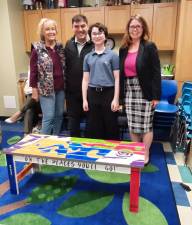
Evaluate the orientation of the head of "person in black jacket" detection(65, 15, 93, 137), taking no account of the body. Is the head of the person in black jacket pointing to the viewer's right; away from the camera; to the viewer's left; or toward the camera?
toward the camera

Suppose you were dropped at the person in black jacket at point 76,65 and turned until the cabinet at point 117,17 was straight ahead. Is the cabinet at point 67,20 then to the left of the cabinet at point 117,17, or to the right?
left

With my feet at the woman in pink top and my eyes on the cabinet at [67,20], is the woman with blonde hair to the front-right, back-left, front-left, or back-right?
front-left

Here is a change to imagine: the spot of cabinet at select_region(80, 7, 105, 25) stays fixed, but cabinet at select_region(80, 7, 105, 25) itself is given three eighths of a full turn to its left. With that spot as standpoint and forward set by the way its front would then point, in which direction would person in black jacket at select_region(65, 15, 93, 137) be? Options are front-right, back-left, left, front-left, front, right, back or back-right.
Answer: back-right

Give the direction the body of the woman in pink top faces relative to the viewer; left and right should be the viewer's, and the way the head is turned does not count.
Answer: facing the viewer and to the left of the viewer

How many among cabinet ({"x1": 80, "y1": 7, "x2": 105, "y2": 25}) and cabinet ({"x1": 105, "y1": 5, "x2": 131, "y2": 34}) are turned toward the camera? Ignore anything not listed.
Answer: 2

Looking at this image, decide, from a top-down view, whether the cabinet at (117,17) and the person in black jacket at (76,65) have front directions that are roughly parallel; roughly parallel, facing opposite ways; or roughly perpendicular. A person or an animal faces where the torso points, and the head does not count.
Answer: roughly parallel

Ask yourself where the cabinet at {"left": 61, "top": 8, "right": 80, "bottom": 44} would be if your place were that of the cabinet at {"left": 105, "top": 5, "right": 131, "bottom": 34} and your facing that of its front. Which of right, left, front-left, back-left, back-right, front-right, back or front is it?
right

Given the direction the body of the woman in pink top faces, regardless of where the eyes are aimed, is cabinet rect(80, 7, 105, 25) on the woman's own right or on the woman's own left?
on the woman's own right

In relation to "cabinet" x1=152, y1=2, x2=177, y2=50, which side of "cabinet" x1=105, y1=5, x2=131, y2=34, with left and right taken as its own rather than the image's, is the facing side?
left

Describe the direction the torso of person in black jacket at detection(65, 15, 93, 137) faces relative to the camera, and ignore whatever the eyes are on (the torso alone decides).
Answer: toward the camera

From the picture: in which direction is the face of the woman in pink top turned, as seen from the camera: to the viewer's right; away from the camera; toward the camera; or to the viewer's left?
toward the camera

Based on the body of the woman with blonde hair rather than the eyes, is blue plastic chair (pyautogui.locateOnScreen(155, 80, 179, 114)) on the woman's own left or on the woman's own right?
on the woman's own left

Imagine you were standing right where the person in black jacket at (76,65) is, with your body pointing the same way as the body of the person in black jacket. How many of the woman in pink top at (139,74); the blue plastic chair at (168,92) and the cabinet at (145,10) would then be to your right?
0
